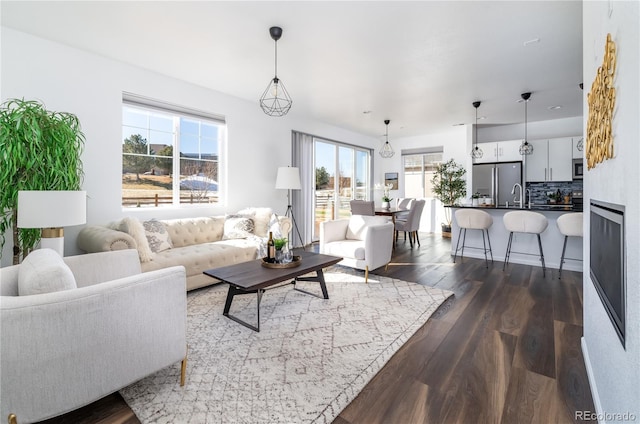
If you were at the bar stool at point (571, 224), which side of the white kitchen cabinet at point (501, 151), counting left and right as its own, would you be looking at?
front

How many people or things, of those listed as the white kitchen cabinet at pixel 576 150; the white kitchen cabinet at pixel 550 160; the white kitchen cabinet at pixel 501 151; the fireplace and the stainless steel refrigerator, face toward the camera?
4

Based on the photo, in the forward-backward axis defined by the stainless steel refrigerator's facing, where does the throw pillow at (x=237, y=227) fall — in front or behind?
in front

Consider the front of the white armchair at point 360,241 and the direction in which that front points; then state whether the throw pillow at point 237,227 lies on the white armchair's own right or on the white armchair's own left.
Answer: on the white armchair's own right

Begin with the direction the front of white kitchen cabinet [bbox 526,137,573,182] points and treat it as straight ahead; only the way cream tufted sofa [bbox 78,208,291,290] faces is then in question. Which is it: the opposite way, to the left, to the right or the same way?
to the left

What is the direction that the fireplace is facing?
to the viewer's left

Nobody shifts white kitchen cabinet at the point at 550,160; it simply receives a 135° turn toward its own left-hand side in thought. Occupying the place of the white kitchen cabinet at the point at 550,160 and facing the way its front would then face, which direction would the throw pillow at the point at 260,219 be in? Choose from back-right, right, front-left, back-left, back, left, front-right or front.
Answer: back

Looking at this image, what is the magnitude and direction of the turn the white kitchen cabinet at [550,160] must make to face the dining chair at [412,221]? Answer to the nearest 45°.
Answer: approximately 45° to its right

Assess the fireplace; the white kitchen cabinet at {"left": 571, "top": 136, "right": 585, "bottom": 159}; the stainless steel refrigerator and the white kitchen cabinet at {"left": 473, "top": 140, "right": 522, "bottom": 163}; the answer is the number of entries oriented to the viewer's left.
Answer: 1

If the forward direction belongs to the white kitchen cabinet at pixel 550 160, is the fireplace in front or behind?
in front

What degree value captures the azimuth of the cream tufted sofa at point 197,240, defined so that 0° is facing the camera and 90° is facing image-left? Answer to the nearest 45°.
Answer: approximately 315°

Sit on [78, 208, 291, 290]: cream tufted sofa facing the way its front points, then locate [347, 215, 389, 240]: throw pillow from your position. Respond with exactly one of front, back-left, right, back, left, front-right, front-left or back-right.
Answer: front-left
